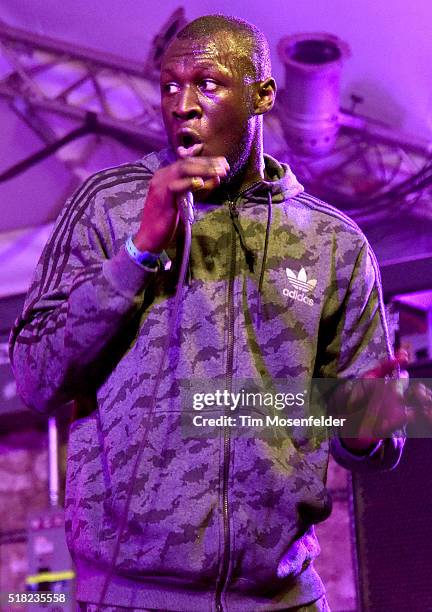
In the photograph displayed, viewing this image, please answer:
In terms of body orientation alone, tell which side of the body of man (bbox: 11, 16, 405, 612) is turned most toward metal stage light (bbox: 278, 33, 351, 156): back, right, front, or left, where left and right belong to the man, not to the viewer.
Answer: back

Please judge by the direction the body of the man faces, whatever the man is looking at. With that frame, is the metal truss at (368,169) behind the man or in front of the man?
behind

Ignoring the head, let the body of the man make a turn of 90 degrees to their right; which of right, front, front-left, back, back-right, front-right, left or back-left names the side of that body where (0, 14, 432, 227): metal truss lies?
right

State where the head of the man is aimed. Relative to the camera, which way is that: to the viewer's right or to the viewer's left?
to the viewer's left

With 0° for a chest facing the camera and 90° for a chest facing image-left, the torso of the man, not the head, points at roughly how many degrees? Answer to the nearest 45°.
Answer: approximately 0°
